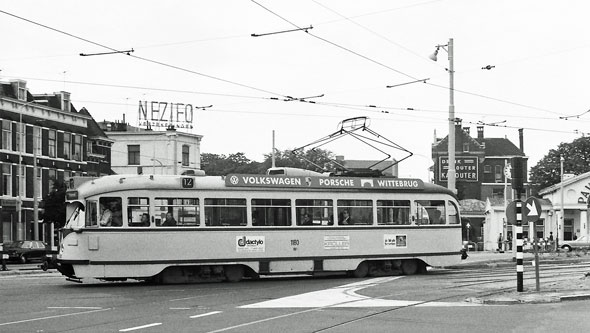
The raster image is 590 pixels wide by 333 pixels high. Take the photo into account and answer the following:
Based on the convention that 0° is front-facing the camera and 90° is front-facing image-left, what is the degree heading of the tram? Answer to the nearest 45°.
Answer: approximately 90°

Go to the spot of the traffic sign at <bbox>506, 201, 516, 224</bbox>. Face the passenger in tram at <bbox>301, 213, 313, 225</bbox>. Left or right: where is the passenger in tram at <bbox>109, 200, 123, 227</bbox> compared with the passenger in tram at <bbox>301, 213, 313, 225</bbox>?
left

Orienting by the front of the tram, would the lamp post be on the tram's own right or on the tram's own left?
on the tram's own right

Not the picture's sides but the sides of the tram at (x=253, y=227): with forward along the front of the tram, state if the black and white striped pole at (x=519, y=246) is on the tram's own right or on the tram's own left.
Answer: on the tram's own left

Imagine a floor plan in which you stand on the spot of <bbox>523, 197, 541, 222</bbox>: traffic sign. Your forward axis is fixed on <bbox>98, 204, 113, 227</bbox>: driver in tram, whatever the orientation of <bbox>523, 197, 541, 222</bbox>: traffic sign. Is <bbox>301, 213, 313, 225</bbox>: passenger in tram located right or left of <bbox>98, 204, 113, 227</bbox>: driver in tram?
right

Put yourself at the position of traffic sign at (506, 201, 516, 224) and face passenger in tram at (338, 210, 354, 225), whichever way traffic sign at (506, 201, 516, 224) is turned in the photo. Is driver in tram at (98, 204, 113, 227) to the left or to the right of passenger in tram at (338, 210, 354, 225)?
left

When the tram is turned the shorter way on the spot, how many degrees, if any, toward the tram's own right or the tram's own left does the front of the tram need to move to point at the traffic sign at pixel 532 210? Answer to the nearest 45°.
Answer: approximately 135° to the tram's own left

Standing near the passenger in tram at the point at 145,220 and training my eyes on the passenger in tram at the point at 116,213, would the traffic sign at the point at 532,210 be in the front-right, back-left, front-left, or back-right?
back-left

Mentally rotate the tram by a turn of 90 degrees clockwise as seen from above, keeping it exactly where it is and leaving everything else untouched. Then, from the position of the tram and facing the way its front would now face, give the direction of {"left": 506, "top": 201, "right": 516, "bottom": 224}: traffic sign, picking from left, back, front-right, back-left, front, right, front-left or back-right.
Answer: back-right
